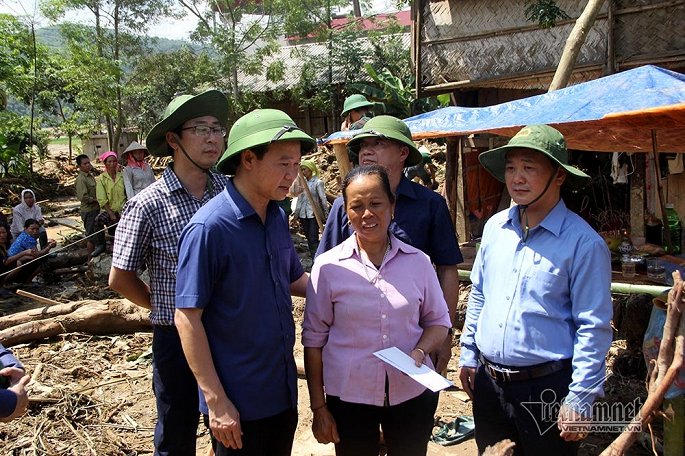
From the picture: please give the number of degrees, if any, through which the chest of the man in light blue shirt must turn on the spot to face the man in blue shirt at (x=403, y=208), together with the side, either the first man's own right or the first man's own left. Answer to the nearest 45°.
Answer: approximately 90° to the first man's own right

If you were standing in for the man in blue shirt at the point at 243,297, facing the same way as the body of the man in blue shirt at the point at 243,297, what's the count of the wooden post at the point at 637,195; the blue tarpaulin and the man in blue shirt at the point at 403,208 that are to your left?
3

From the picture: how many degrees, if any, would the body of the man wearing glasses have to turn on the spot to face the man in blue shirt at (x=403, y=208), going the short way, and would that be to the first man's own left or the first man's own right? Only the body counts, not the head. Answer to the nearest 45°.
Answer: approximately 45° to the first man's own left

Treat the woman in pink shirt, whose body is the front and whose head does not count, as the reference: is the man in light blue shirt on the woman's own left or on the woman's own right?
on the woman's own left

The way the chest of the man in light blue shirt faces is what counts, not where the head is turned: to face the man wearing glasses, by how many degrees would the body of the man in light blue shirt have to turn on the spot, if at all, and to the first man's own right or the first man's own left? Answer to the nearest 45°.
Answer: approximately 45° to the first man's own right

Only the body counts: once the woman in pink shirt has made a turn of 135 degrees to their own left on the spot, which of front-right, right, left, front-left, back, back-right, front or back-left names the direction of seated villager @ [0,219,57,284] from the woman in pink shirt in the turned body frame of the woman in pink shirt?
left

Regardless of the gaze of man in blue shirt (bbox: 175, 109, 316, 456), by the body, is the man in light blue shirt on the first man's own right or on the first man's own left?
on the first man's own left

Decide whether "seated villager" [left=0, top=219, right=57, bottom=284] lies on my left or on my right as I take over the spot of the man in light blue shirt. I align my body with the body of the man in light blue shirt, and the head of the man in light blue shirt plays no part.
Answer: on my right

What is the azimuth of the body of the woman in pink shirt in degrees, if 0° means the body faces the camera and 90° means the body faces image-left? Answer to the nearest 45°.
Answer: approximately 0°
